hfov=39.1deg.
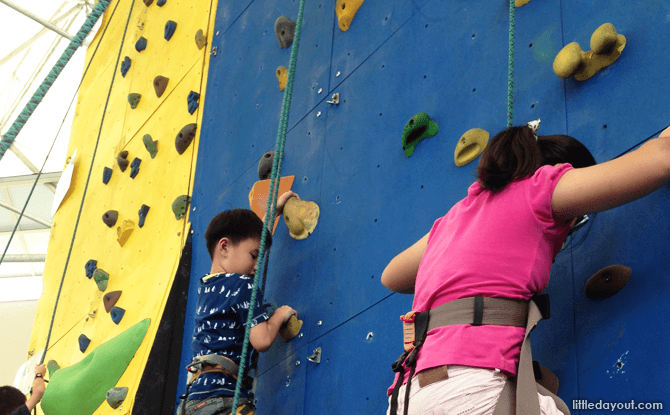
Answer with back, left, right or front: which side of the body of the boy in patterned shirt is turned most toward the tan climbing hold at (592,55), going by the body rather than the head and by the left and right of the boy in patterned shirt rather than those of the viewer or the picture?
right

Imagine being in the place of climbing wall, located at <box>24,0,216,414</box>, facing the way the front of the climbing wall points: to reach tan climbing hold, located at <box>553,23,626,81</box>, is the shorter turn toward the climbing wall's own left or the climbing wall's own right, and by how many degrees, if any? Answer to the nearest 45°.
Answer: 0° — it already faces it

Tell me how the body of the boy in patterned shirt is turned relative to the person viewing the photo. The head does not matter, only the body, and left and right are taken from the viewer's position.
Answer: facing away from the viewer and to the right of the viewer

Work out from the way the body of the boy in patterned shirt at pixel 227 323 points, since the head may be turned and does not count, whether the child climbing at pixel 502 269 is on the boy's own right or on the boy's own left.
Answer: on the boy's own right

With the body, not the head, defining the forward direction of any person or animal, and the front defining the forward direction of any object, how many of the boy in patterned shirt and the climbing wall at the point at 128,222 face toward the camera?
1

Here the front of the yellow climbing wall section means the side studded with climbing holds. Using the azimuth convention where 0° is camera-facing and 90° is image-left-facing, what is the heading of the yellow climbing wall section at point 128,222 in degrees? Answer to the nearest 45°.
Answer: approximately 0°

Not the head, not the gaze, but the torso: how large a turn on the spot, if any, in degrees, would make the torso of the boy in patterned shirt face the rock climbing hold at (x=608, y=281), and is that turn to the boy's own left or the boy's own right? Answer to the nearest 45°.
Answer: approximately 90° to the boy's own right

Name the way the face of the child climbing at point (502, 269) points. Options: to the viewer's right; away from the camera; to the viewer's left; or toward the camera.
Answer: away from the camera

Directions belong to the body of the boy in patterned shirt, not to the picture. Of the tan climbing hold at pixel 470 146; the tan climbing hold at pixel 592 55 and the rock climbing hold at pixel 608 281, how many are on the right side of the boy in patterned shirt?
3
